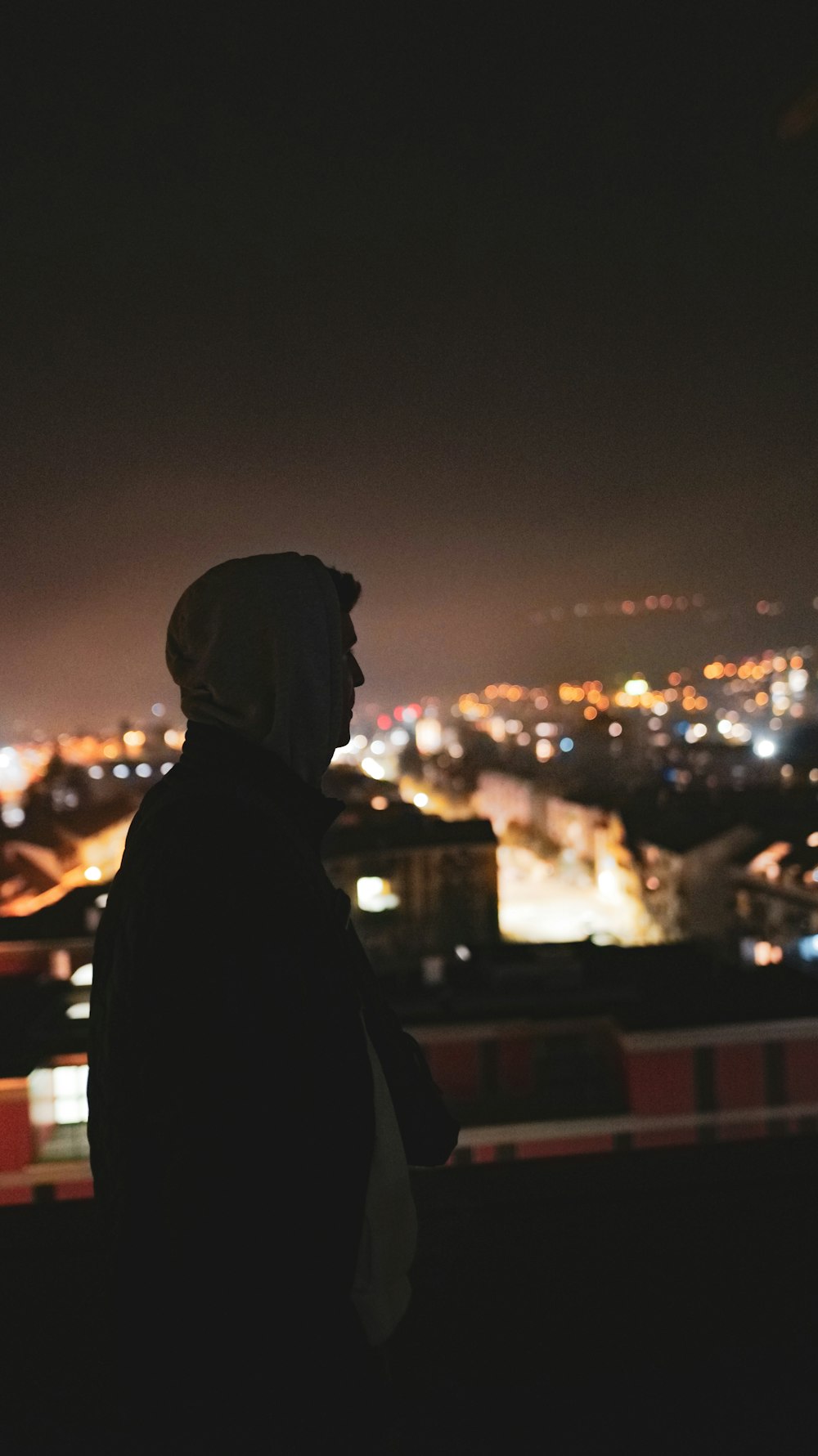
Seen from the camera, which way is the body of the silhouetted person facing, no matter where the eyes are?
to the viewer's right

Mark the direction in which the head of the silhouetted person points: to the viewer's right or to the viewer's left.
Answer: to the viewer's right
